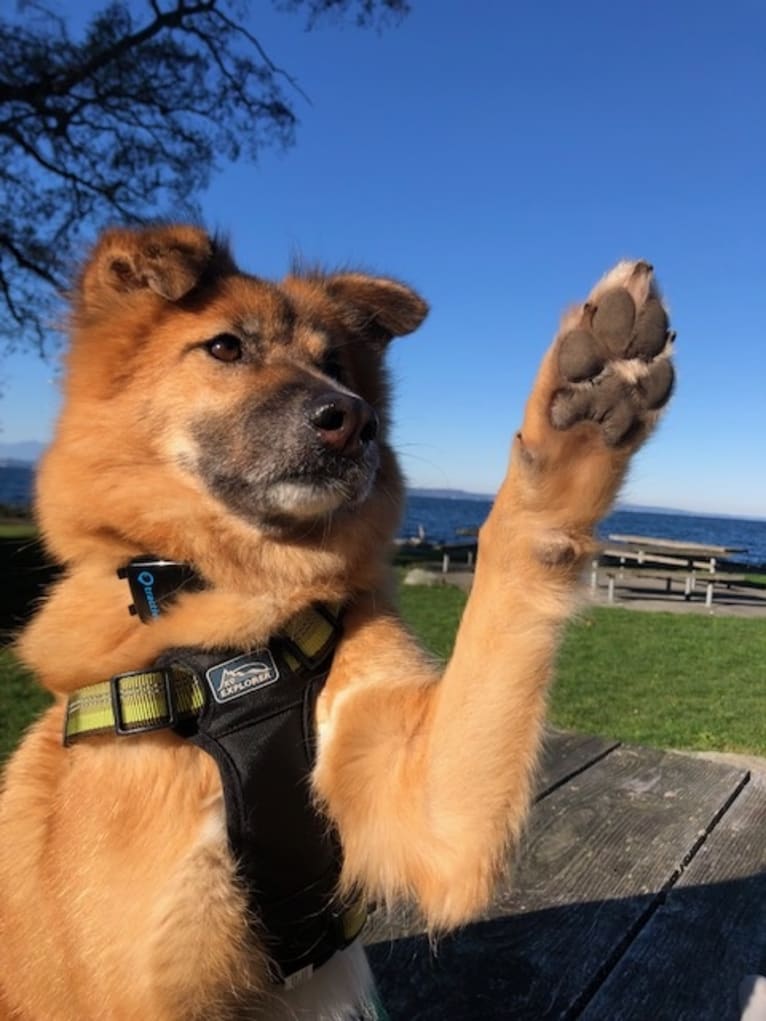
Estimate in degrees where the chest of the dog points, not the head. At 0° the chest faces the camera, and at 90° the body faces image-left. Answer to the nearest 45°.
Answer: approximately 315°

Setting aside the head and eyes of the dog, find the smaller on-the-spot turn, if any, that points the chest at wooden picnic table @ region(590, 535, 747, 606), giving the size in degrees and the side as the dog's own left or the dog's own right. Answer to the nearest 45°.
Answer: approximately 90° to the dog's own left
